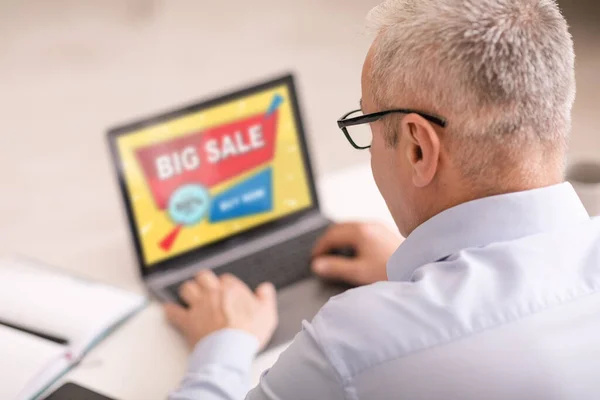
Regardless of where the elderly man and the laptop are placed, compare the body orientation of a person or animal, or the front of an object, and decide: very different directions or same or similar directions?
very different directions

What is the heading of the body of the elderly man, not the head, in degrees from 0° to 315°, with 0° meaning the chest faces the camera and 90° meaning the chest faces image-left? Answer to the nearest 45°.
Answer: approximately 135°

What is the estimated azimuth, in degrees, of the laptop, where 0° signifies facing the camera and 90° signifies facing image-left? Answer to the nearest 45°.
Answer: approximately 315°

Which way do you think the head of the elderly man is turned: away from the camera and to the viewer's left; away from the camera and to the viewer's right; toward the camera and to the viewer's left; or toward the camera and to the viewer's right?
away from the camera and to the viewer's left

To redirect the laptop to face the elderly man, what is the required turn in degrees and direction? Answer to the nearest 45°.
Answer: approximately 45° to its right

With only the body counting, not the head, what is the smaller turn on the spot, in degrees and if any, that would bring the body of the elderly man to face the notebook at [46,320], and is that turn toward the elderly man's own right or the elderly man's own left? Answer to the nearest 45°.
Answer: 0° — they already face it
